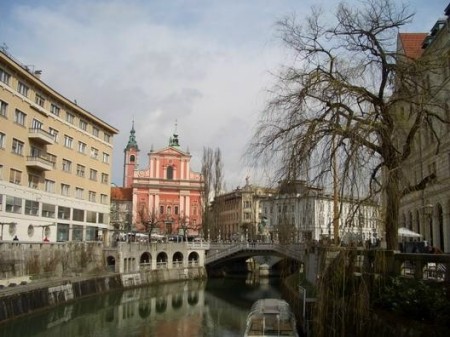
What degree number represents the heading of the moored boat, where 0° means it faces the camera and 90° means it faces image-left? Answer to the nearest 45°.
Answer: approximately 180°

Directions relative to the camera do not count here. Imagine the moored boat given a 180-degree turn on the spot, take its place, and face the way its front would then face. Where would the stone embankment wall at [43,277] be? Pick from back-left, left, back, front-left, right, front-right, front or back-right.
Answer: back-right

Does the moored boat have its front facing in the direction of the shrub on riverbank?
no

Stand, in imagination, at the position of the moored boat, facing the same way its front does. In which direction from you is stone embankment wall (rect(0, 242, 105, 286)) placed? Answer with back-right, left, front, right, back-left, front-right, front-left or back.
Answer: front-left

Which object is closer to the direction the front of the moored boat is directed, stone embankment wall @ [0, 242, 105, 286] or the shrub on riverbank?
the stone embankment wall

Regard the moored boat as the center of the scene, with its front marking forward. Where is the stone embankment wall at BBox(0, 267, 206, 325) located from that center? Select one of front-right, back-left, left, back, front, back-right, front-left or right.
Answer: front-left
